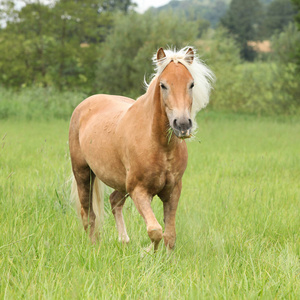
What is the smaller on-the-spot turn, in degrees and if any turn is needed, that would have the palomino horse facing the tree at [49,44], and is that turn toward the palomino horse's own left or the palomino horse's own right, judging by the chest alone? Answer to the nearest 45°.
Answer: approximately 135° to the palomino horse's own left

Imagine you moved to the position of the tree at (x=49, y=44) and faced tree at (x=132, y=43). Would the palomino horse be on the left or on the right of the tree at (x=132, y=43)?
right

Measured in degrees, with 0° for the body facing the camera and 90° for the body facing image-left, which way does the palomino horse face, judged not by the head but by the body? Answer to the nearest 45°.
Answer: approximately 315°

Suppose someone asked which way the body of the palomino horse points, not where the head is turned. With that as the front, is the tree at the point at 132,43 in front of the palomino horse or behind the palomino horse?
behind
